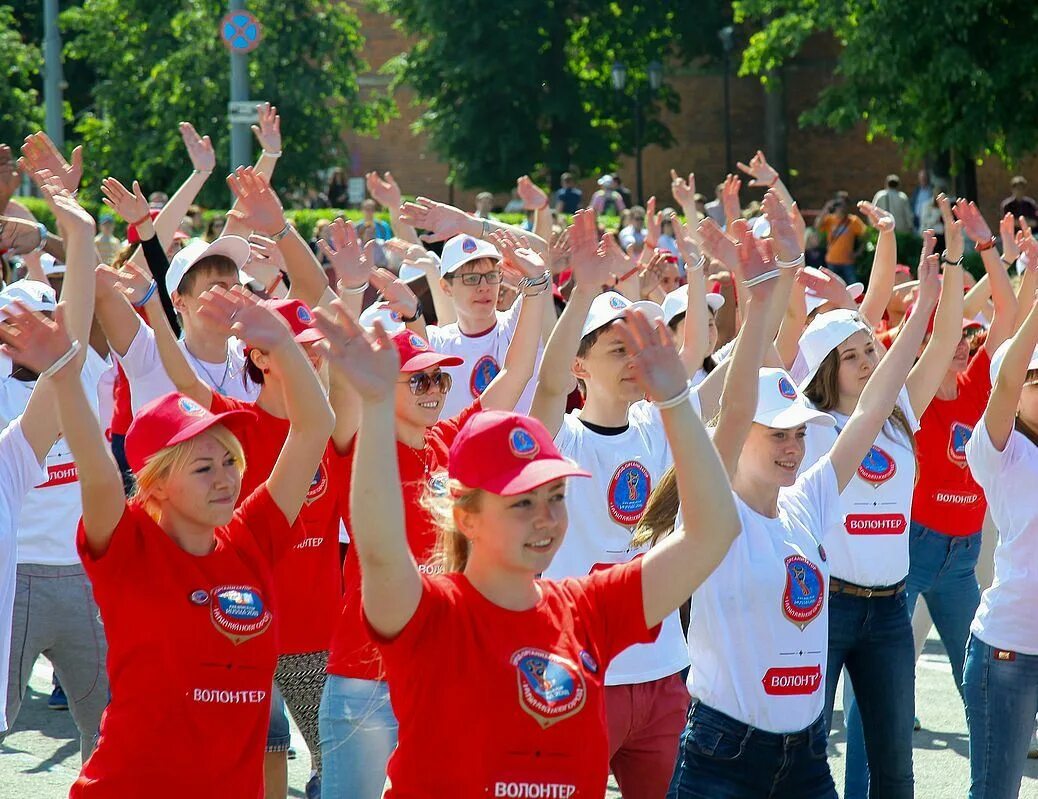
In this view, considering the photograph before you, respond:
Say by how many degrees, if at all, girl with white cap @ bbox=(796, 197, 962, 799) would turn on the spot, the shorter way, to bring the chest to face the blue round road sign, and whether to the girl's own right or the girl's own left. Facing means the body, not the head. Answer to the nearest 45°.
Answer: approximately 180°

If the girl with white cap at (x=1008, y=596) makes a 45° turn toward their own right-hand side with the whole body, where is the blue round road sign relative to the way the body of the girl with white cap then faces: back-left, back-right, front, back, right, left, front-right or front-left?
back-right

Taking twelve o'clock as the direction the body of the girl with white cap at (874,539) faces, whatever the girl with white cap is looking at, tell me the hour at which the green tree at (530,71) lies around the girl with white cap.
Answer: The green tree is roughly at 7 o'clock from the girl with white cap.

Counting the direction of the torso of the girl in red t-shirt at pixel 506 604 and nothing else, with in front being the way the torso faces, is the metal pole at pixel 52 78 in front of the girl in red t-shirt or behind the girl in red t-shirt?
behind

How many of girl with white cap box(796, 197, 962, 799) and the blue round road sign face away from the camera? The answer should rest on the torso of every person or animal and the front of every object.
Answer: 0

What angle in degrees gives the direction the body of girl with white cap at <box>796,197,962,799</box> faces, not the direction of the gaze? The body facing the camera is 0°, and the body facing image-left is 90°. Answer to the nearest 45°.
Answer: approximately 315°

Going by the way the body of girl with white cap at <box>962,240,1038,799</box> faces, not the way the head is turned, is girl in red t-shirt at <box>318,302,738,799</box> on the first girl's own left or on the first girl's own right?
on the first girl's own right

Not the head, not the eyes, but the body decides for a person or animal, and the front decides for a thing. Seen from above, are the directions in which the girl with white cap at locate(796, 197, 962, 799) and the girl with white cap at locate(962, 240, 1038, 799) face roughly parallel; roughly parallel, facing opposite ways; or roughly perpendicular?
roughly parallel

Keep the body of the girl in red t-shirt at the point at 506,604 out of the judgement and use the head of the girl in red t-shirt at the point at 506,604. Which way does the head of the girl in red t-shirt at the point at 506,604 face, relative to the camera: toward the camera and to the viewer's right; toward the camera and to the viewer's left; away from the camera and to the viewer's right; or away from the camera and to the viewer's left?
toward the camera and to the viewer's right

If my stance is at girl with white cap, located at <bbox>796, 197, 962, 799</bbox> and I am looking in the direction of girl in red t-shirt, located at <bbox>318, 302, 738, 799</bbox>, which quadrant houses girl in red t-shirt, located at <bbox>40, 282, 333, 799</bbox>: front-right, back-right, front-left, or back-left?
front-right

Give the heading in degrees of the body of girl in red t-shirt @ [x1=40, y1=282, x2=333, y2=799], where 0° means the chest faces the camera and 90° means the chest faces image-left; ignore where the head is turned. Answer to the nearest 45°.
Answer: approximately 315°

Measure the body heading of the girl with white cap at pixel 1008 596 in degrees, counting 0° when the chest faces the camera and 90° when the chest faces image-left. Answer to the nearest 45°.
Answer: approximately 315°

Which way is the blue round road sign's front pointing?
toward the camera

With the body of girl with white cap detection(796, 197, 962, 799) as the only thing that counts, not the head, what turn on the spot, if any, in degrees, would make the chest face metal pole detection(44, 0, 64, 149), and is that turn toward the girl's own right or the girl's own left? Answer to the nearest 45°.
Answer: approximately 180°

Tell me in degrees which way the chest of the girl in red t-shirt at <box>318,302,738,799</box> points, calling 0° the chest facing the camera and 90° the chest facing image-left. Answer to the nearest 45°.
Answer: approximately 315°
